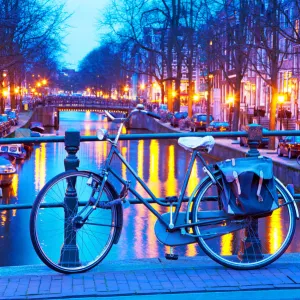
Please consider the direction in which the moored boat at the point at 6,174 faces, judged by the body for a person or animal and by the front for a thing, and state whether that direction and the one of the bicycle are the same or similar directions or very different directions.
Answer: very different directions

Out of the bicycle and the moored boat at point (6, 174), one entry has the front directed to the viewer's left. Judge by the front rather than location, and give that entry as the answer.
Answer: the bicycle

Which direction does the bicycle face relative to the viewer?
to the viewer's left

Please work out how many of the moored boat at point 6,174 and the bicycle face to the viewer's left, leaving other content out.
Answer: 1
